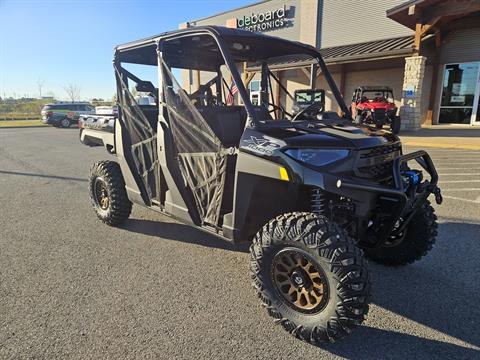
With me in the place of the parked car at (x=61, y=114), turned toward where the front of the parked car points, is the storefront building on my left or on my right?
on my right

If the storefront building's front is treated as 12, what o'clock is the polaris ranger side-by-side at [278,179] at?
The polaris ranger side-by-side is roughly at 11 o'clock from the storefront building.

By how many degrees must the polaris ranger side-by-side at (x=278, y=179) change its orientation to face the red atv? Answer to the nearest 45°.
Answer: approximately 135° to its left

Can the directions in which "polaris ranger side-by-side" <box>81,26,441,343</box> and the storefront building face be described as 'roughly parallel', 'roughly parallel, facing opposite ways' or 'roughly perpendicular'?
roughly perpendicular

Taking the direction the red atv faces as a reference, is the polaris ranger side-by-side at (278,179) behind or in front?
in front

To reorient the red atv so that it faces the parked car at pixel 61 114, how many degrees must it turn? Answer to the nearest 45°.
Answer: approximately 90° to its right

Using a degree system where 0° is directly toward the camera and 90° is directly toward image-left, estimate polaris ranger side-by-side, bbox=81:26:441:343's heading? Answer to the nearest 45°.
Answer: approximately 315°

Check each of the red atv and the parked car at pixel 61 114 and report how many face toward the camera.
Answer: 1

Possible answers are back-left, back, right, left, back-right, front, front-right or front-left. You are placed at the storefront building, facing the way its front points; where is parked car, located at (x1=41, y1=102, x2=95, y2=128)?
front-right
